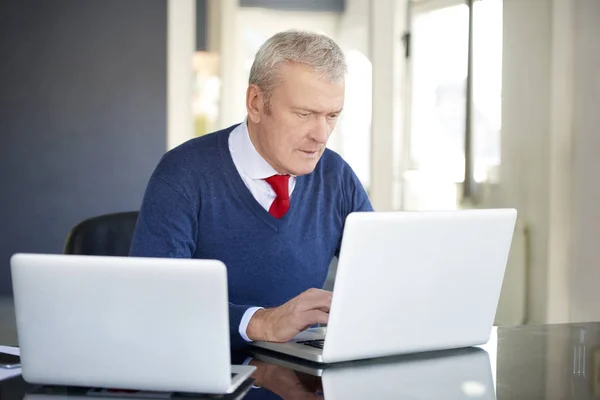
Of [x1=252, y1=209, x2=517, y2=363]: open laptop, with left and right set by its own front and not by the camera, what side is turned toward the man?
front

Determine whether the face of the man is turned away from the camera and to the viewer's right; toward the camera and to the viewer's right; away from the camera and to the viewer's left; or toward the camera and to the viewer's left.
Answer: toward the camera and to the viewer's right

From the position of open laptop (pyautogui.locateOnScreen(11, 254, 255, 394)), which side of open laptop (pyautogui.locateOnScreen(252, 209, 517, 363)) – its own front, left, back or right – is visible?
left

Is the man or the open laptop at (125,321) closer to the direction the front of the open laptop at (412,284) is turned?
the man

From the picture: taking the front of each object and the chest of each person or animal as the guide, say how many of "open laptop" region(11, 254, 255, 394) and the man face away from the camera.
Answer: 1

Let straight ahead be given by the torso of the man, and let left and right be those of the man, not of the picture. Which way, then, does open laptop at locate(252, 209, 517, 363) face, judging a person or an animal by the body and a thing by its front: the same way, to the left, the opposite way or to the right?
the opposite way

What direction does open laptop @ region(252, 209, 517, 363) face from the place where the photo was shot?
facing away from the viewer and to the left of the viewer

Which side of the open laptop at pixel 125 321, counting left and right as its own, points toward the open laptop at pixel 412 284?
right

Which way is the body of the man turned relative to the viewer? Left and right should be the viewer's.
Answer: facing the viewer and to the right of the viewer

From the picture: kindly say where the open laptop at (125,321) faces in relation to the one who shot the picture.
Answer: facing away from the viewer

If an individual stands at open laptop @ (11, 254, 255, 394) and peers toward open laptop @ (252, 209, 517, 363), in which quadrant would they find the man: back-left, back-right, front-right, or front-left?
front-left

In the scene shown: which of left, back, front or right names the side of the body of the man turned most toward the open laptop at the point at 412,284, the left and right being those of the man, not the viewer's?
front

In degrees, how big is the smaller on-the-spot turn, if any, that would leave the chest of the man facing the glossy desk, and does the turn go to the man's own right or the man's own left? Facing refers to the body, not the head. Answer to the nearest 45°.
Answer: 0° — they already face it

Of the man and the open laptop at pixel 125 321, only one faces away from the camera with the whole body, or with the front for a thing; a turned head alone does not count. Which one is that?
the open laptop
